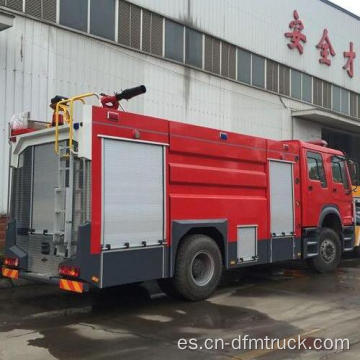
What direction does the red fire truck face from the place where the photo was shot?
facing away from the viewer and to the right of the viewer

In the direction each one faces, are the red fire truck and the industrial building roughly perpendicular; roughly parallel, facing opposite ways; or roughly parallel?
roughly perpendicular
